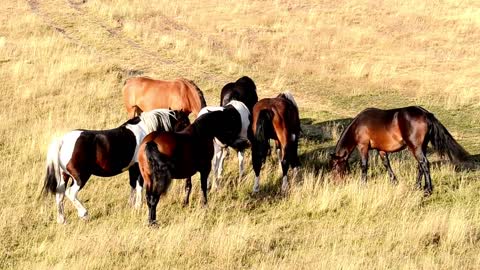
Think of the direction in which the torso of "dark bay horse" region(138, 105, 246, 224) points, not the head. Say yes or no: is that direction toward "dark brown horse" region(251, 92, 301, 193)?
yes

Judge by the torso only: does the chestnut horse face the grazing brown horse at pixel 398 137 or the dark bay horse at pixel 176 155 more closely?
the grazing brown horse

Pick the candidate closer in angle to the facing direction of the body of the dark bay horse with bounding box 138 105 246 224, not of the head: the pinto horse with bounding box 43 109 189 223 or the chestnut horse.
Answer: the chestnut horse

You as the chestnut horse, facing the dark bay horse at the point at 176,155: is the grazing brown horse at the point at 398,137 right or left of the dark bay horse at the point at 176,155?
left

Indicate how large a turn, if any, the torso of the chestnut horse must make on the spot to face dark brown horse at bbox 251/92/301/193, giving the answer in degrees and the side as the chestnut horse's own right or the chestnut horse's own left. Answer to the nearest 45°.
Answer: approximately 45° to the chestnut horse's own right

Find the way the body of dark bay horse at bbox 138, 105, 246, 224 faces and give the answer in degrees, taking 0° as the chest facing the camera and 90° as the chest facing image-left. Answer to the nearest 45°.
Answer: approximately 225°

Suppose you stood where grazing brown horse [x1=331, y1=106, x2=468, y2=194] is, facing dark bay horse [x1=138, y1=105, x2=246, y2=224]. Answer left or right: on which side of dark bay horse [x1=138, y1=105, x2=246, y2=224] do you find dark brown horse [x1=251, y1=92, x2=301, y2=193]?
right

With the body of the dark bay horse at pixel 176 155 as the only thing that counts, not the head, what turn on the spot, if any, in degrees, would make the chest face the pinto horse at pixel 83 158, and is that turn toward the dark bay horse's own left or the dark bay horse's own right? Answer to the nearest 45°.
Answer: approximately 135° to the dark bay horse's own left

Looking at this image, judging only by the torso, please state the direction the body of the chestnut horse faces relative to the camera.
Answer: to the viewer's right

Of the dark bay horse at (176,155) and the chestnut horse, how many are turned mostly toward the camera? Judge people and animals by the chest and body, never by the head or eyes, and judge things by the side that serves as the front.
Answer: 0

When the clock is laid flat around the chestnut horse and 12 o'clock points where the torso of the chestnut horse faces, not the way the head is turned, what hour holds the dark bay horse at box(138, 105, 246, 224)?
The dark bay horse is roughly at 3 o'clock from the chestnut horse.

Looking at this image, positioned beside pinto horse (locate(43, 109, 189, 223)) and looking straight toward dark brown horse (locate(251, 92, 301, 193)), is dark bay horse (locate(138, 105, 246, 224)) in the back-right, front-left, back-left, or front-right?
front-right

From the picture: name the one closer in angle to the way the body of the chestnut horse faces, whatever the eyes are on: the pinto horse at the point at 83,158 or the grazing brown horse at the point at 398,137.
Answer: the grazing brown horse
